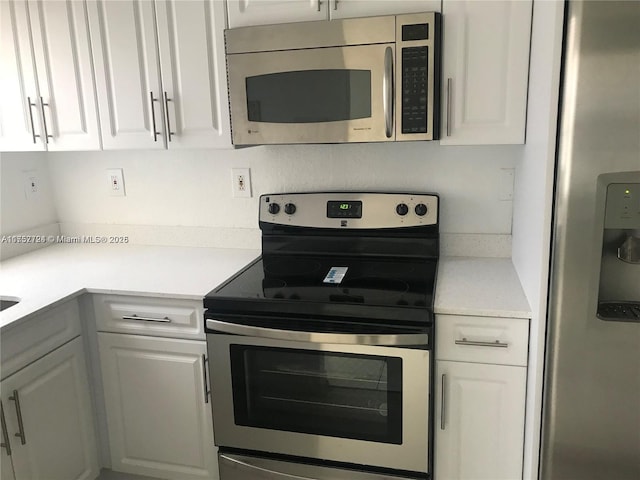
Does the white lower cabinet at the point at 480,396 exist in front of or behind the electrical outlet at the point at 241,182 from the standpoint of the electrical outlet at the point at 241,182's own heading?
in front

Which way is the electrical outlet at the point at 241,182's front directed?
toward the camera

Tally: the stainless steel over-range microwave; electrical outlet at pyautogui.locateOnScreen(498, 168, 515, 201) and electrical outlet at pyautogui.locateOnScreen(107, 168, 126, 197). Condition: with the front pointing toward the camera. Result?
3

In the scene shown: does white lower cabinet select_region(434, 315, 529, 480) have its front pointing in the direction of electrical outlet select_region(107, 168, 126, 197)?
no

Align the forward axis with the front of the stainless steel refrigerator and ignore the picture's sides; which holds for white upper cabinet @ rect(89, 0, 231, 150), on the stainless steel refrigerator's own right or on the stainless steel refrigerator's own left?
on the stainless steel refrigerator's own right

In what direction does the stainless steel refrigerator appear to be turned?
toward the camera

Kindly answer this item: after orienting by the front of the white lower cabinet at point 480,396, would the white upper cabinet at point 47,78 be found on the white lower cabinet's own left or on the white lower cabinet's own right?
on the white lower cabinet's own right

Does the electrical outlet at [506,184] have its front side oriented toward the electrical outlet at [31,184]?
no

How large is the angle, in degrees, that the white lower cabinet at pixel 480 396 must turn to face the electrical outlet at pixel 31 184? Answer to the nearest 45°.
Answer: approximately 90° to its right

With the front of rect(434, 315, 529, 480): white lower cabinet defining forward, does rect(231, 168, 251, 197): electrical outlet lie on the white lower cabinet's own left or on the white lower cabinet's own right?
on the white lower cabinet's own right

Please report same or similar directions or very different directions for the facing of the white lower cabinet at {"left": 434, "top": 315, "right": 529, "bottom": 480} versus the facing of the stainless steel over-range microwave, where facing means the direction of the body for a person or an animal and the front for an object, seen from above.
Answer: same or similar directions

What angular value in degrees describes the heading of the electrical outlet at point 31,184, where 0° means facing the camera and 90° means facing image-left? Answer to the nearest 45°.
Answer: approximately 315°
